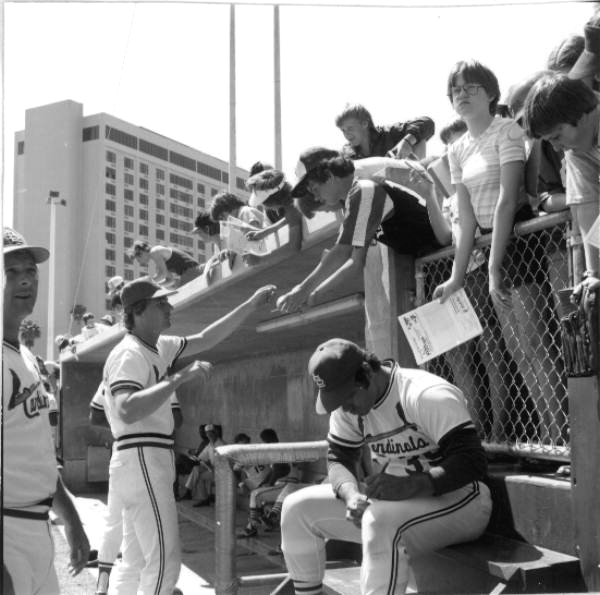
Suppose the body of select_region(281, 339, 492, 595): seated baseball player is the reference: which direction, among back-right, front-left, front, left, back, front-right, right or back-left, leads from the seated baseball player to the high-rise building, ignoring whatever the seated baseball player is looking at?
right

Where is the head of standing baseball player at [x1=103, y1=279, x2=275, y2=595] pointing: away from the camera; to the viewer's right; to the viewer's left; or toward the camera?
to the viewer's right

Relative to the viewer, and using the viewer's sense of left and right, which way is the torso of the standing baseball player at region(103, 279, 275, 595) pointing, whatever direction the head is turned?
facing to the right of the viewer

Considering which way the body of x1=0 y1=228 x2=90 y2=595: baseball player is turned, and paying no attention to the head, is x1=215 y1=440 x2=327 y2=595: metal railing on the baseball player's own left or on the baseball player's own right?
on the baseball player's own left

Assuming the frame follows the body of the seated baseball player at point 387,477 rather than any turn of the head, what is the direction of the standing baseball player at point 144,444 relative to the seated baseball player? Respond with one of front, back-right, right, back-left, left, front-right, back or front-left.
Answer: right

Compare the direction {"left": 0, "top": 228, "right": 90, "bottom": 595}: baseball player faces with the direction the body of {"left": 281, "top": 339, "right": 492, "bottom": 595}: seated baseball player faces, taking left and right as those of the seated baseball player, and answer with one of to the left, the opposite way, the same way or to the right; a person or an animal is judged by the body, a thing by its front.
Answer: to the left

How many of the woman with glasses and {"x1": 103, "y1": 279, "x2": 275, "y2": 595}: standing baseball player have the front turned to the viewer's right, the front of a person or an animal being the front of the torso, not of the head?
1

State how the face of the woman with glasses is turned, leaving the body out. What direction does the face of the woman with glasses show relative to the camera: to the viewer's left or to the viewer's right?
to the viewer's left

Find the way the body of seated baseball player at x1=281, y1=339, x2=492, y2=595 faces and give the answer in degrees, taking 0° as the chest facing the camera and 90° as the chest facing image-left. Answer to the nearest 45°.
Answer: approximately 45°

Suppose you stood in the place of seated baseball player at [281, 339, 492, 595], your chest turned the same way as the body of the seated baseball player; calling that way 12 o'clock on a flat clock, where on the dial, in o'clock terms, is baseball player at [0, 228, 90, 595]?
The baseball player is roughly at 1 o'clock from the seated baseball player.

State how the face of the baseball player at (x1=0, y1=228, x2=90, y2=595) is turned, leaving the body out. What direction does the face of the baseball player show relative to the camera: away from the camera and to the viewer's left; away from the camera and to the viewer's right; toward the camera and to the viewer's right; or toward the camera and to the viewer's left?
toward the camera and to the viewer's right
